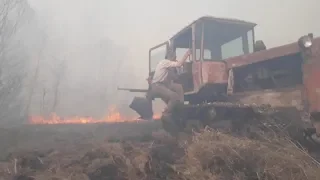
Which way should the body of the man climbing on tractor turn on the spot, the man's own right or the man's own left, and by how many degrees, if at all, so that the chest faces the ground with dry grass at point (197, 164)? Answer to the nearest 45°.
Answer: approximately 90° to the man's own right

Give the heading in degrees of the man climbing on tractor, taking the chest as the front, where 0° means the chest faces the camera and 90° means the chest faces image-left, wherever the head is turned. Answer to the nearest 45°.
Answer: approximately 270°

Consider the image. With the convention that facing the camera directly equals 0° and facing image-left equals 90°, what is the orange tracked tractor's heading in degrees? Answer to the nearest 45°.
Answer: approximately 315°
